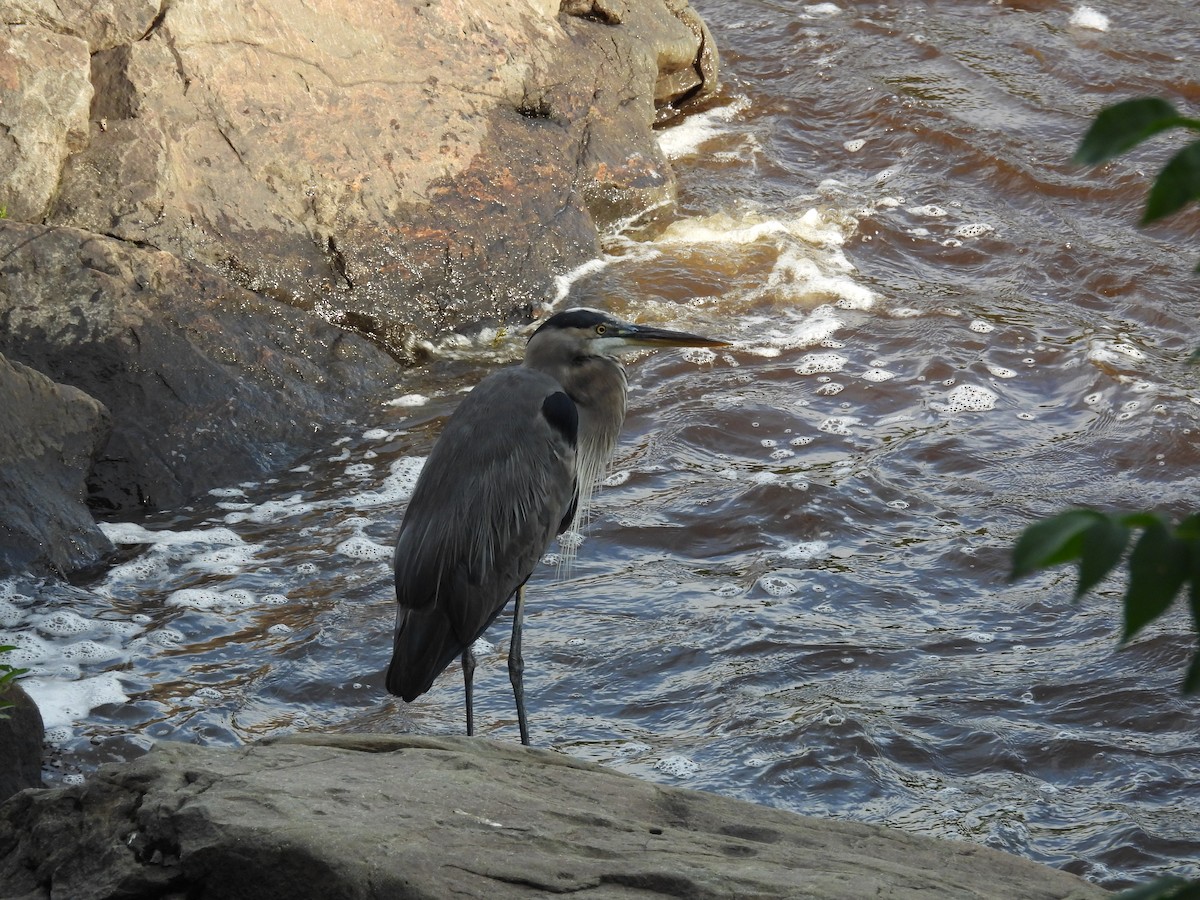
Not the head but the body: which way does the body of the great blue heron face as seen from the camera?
to the viewer's right

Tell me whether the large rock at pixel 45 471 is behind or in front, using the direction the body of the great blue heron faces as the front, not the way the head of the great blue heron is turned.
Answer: behind

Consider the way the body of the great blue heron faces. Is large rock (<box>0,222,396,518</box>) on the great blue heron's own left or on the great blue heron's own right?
on the great blue heron's own left

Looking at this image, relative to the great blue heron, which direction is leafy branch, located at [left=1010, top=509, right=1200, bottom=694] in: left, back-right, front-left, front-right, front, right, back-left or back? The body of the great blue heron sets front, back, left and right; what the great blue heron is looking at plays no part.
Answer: right

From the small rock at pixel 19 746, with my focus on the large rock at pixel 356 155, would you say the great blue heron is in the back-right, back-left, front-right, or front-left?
front-right

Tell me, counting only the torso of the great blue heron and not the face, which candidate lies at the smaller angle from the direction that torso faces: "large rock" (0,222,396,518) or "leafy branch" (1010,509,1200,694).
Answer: the leafy branch

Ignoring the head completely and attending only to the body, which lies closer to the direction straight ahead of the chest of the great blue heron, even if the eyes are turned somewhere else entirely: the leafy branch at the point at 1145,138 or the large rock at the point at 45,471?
the leafy branch

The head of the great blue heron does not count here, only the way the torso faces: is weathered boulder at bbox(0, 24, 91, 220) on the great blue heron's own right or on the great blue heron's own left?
on the great blue heron's own left
